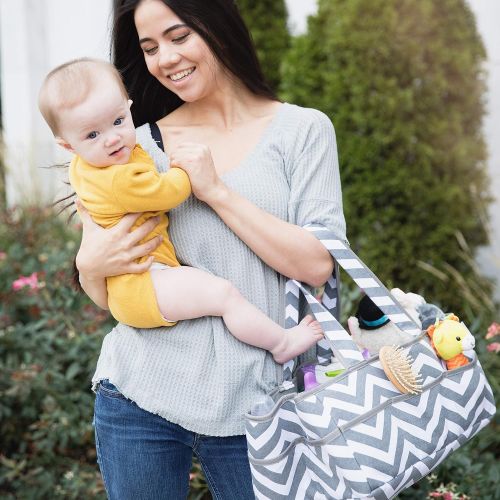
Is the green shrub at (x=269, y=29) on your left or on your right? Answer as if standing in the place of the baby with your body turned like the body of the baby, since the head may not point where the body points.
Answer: on your left

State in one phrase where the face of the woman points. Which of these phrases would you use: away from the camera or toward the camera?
toward the camera

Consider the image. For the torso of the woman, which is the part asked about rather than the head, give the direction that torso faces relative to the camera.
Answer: toward the camera

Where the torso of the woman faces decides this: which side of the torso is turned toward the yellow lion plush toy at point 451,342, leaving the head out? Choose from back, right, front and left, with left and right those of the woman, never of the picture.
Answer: left

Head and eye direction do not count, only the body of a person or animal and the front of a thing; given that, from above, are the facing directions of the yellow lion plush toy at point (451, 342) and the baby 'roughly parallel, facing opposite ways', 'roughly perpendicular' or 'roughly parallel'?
roughly parallel

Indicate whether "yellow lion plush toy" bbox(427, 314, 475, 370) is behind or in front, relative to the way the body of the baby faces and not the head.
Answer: in front

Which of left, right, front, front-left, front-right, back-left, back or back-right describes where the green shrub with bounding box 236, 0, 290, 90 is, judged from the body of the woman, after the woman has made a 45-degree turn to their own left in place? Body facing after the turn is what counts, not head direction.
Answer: back-left
